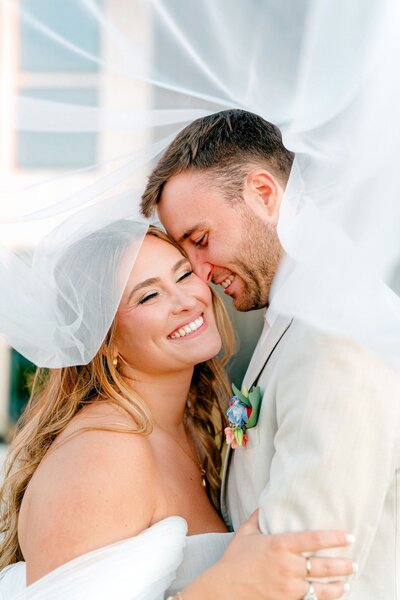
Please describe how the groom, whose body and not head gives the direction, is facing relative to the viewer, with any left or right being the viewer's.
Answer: facing to the left of the viewer
